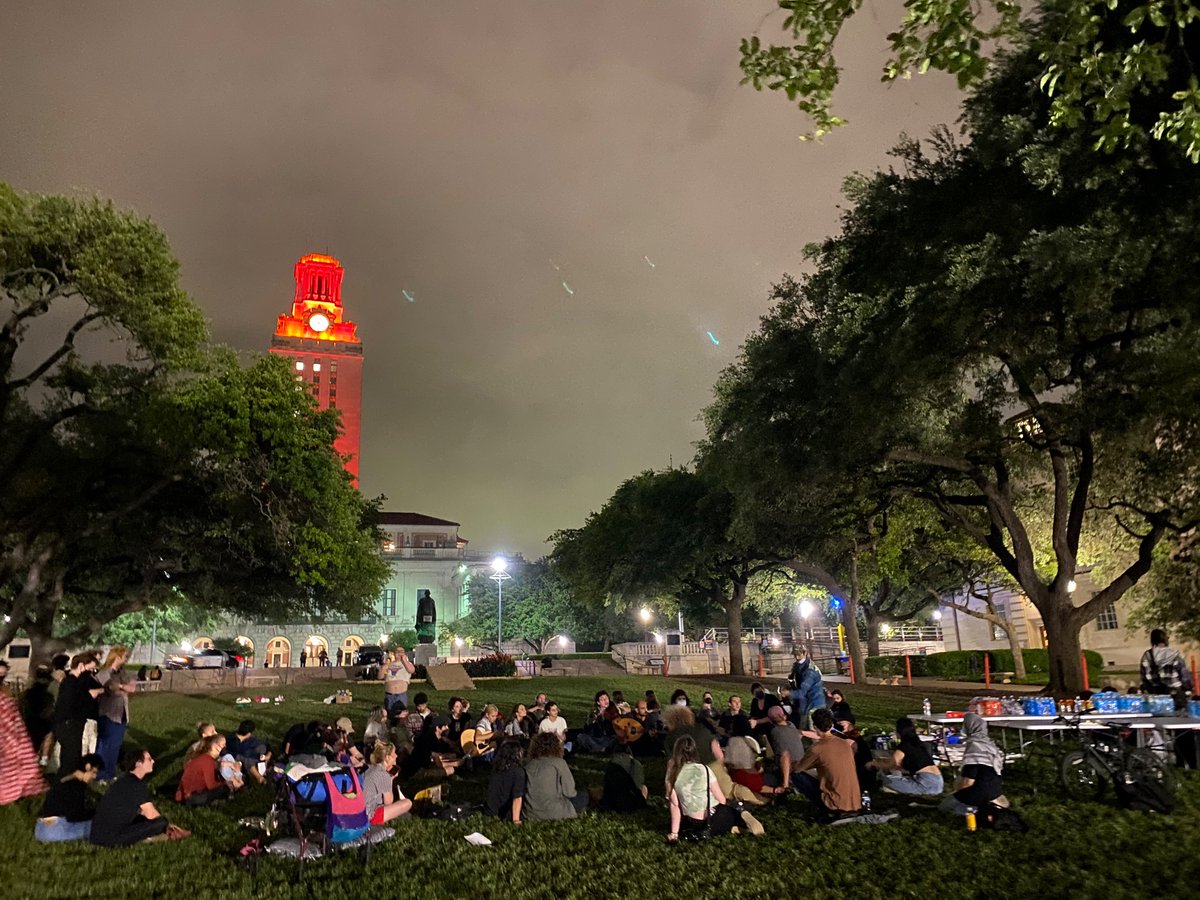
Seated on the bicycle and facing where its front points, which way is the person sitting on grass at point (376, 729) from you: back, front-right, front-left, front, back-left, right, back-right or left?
front

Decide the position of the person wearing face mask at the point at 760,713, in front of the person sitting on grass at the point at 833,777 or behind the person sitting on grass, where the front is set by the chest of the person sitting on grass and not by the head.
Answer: in front

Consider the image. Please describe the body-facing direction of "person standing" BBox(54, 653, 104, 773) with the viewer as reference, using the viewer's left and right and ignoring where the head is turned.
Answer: facing to the right of the viewer

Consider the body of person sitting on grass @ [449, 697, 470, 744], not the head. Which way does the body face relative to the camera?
toward the camera

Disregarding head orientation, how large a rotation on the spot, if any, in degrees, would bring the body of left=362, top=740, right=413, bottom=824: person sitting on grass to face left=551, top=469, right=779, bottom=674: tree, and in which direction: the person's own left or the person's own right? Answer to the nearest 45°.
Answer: approximately 90° to the person's own left

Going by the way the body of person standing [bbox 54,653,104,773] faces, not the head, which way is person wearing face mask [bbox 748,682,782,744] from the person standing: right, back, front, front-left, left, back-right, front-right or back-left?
front

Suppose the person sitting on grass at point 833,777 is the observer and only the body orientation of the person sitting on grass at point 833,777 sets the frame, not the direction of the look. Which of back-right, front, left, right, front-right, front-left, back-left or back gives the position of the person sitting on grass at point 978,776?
back-right

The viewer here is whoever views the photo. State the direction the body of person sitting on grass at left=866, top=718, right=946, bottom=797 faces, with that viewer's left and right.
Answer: facing to the left of the viewer

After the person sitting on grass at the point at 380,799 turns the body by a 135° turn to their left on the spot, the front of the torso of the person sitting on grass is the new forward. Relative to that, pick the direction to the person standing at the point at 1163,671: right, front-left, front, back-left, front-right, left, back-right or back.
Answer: back

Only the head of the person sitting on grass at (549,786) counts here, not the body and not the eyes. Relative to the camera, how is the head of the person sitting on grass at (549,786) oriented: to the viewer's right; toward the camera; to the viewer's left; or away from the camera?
away from the camera

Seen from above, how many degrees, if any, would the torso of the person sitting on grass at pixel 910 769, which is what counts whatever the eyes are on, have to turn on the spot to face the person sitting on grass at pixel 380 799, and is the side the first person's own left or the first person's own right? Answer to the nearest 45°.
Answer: approximately 45° to the first person's own left

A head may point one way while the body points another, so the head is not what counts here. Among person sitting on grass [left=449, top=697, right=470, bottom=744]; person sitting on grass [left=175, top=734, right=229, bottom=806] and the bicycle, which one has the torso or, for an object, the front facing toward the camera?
person sitting on grass [left=449, top=697, right=470, bottom=744]

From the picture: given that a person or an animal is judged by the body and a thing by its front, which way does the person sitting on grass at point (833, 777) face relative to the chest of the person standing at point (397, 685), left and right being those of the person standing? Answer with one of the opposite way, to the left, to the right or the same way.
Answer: the opposite way

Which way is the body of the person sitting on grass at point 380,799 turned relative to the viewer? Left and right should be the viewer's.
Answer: facing away from the viewer and to the right of the viewer

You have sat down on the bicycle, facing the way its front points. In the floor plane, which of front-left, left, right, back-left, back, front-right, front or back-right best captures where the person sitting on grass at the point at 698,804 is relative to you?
front-left

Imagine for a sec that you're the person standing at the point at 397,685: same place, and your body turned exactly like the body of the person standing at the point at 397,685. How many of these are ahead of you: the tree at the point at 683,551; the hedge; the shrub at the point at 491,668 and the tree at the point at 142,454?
0

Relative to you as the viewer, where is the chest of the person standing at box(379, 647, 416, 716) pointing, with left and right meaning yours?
facing the viewer

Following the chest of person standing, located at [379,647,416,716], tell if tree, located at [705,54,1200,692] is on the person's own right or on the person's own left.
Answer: on the person's own left

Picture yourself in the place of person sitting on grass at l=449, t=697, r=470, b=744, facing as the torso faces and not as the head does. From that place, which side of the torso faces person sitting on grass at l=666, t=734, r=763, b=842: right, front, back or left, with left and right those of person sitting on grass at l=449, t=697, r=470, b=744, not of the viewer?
front

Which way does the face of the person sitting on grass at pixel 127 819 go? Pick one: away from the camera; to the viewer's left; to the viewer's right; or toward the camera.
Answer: to the viewer's right

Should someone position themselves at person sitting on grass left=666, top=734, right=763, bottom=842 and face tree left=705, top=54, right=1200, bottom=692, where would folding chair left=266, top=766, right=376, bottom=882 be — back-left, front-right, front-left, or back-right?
back-left
